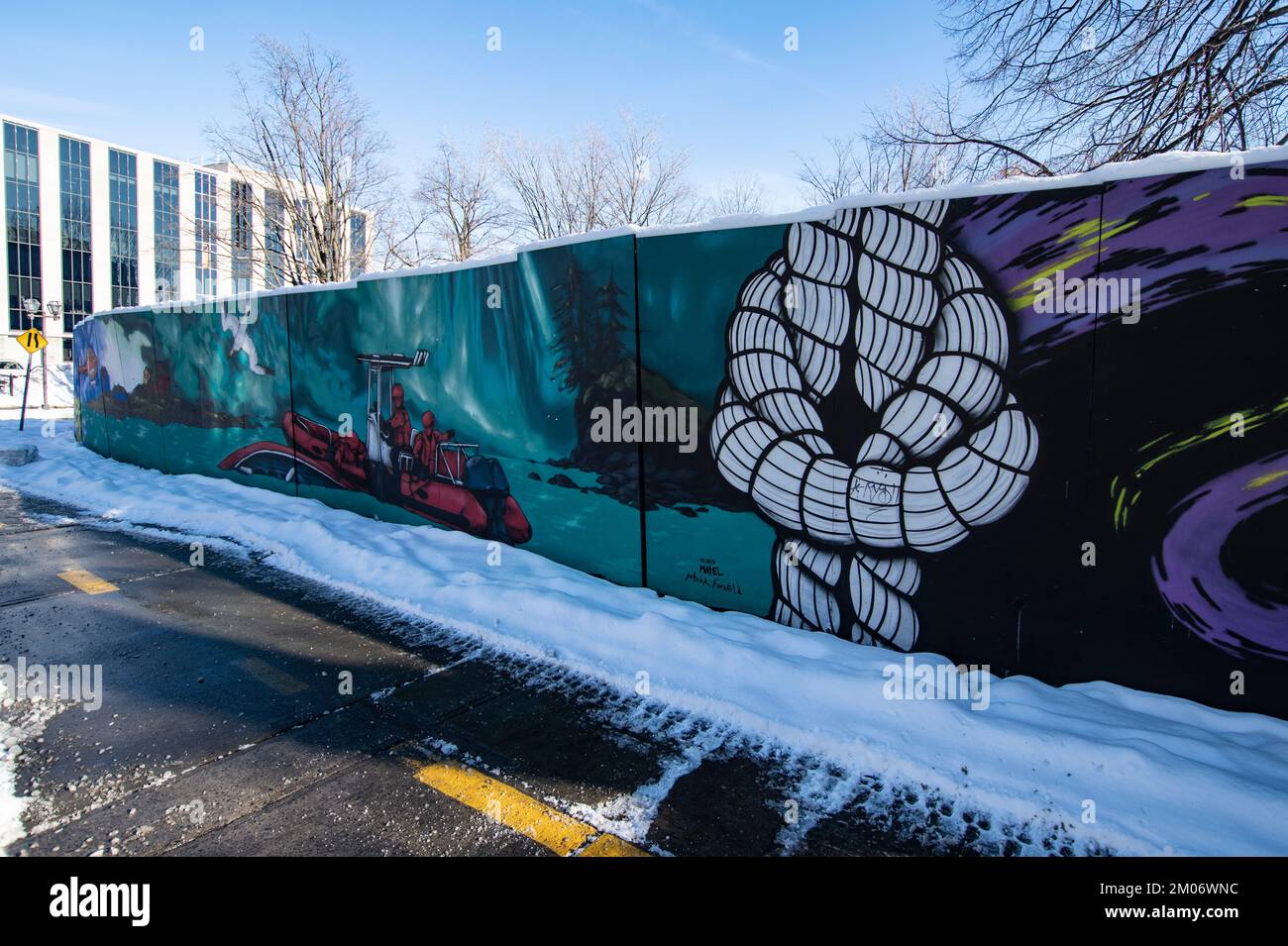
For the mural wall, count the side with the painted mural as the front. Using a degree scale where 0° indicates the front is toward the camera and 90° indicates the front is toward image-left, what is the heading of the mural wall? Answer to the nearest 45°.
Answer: approximately 45°
